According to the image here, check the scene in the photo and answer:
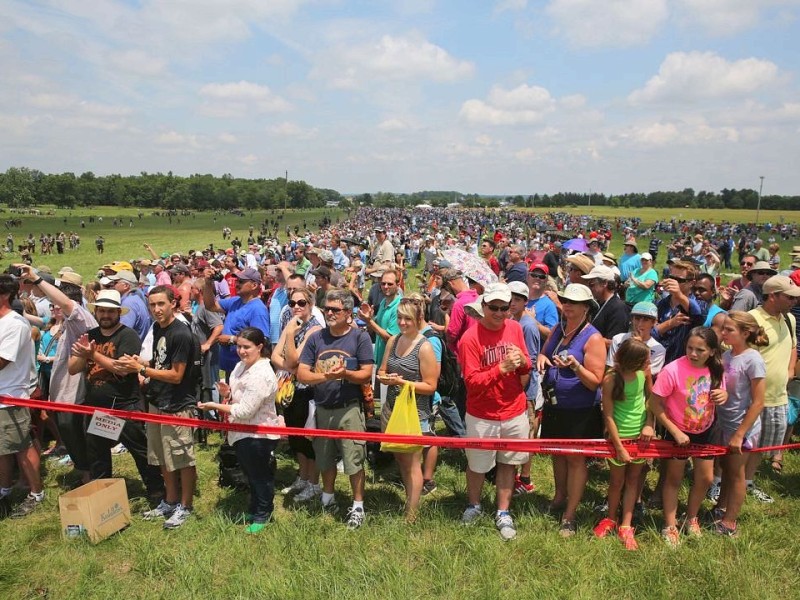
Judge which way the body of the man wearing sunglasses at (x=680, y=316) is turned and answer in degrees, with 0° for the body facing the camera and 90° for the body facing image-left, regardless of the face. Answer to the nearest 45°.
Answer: approximately 45°

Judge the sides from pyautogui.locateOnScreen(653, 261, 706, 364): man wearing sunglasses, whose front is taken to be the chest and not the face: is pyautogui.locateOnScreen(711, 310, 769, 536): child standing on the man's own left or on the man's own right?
on the man's own left

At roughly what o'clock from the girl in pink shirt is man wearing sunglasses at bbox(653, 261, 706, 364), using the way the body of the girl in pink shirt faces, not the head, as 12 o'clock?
The man wearing sunglasses is roughly at 6 o'clock from the girl in pink shirt.

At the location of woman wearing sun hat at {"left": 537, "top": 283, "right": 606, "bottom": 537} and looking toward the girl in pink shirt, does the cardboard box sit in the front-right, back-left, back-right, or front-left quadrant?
back-right

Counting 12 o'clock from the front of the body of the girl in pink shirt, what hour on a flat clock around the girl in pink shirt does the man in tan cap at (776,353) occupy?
The man in tan cap is roughly at 7 o'clock from the girl in pink shirt.

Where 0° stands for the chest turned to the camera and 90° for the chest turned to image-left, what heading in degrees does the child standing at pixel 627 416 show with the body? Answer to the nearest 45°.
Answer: approximately 315°

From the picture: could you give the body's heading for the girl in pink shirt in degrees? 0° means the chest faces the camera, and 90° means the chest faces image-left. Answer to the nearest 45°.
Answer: approximately 0°
